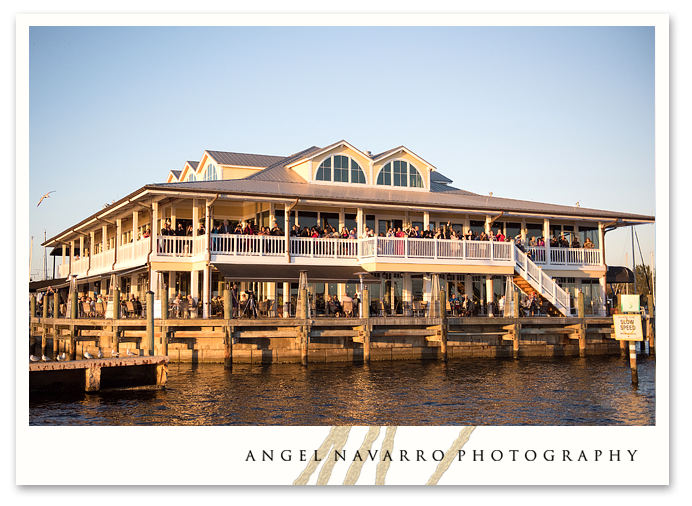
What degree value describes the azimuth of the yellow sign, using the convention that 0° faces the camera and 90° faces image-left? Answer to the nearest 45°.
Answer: approximately 0°

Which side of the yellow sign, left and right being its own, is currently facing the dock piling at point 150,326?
right

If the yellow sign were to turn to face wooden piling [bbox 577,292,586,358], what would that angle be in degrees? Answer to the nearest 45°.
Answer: approximately 180°

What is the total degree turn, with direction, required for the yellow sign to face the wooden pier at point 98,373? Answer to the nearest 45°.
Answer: approximately 90° to its right

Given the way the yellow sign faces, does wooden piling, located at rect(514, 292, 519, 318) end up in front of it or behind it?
behind

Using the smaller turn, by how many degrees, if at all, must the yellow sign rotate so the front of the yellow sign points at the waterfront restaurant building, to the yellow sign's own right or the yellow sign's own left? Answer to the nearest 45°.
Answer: approximately 135° to the yellow sign's own right

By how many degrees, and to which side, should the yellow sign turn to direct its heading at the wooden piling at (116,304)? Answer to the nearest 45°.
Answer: approximately 90° to its right
